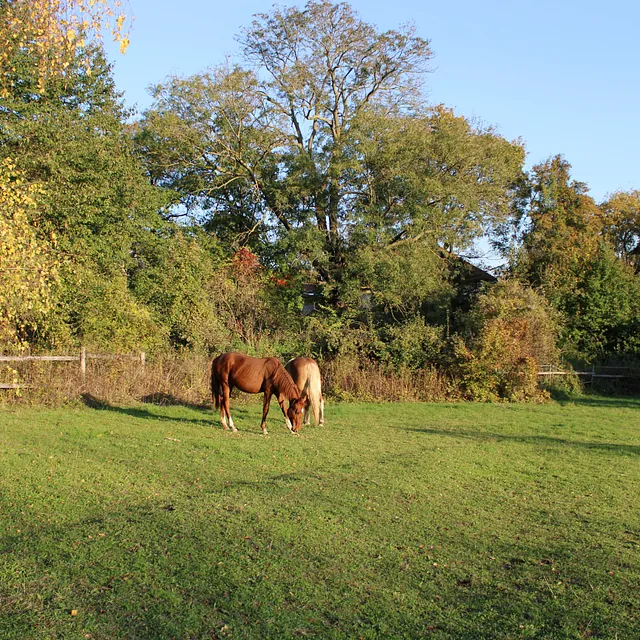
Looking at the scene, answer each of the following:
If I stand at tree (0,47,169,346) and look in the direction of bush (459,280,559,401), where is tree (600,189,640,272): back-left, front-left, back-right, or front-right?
front-left

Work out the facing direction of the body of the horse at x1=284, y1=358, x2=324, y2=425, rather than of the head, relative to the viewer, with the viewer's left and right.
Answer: facing away from the viewer and to the left of the viewer

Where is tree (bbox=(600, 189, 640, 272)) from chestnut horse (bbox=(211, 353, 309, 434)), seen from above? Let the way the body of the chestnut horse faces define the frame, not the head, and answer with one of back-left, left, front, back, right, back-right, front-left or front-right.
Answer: front-left

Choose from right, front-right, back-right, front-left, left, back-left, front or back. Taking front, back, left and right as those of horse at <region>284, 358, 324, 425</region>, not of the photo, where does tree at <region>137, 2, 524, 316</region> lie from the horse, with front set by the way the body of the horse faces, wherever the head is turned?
front-right

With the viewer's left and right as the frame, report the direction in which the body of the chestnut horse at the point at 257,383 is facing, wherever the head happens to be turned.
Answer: facing to the right of the viewer

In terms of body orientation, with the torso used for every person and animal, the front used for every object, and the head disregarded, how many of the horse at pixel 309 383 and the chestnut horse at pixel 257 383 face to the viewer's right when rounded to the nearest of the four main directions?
1

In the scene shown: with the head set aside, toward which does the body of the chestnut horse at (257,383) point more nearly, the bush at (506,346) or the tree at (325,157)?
the bush

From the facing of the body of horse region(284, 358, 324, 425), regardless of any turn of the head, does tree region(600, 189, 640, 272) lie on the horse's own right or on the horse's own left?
on the horse's own right

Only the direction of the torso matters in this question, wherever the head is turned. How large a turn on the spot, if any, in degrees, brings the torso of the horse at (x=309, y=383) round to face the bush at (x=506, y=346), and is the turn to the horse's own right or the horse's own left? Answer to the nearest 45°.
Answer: approximately 90° to the horse's own right

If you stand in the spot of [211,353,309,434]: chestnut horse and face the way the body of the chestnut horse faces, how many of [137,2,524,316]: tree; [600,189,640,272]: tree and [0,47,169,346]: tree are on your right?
0

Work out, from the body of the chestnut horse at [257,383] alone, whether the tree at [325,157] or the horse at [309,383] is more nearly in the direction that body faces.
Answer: the horse

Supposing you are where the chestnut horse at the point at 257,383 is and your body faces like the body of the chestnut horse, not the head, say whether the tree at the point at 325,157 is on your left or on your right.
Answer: on your left
